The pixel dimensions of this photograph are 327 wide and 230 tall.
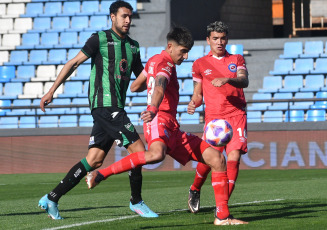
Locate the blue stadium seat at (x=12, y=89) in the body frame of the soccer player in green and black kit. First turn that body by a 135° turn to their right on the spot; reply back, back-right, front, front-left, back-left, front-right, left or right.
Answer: right

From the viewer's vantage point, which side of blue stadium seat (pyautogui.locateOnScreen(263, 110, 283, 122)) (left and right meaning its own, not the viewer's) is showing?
front

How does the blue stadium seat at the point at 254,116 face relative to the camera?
toward the camera

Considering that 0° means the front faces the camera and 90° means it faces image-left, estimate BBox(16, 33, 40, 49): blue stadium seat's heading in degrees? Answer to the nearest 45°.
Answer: approximately 45°

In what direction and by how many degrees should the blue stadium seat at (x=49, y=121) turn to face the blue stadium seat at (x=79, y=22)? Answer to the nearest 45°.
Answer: approximately 180°

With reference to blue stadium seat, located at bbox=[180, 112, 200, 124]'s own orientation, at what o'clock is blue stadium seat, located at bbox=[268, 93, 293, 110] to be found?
blue stadium seat, located at bbox=[268, 93, 293, 110] is roughly at 9 o'clock from blue stadium seat, located at bbox=[180, 112, 200, 124].

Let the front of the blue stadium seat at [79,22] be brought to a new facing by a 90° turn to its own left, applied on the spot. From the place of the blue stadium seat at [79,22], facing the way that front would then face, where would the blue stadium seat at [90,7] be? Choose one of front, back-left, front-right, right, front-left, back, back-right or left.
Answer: left

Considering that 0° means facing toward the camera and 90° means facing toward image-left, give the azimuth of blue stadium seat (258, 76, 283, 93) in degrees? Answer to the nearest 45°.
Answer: approximately 45°

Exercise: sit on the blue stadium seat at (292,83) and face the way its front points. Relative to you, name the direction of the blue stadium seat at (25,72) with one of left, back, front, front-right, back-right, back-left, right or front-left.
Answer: front-right

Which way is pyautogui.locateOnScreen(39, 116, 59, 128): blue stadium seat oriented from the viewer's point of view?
toward the camera

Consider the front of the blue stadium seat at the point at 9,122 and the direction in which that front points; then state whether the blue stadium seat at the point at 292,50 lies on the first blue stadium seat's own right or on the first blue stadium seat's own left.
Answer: on the first blue stadium seat's own left

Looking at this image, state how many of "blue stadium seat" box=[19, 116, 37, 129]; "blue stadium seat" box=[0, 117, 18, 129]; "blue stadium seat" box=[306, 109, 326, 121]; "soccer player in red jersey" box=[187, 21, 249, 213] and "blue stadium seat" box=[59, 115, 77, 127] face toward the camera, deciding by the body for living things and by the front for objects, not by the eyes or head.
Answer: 5

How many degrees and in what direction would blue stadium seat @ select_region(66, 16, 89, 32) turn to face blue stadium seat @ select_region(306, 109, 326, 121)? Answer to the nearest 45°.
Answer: approximately 90° to its left

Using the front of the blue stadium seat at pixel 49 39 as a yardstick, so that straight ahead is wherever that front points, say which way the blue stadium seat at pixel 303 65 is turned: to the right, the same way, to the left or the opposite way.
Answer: the same way

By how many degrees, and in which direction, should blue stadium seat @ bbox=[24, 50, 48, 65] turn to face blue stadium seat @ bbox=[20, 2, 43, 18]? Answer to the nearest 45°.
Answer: approximately 135° to its right

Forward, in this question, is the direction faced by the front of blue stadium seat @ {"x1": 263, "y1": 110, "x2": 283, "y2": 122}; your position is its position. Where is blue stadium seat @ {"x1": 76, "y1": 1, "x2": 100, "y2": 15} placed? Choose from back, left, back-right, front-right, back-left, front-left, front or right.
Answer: back-right

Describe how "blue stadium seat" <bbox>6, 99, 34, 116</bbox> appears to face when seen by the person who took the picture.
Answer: facing the viewer
